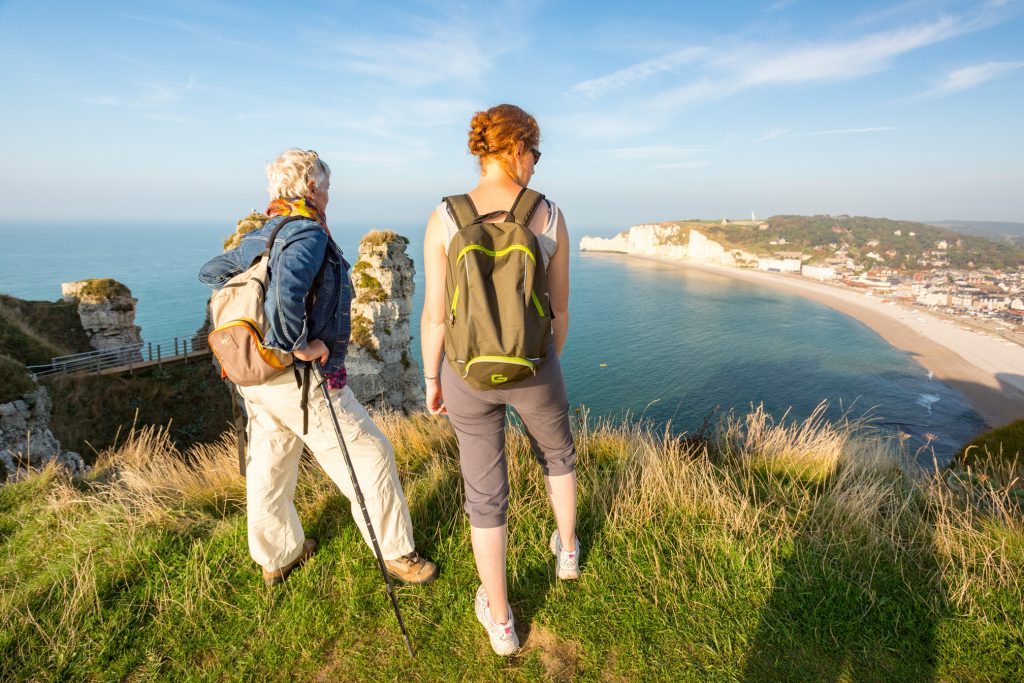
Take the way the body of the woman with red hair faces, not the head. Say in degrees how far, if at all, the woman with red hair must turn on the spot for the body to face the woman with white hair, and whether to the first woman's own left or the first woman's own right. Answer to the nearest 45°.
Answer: approximately 90° to the first woman's own left

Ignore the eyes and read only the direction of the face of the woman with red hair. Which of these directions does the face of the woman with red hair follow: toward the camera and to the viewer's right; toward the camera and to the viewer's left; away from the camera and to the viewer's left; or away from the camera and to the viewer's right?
away from the camera and to the viewer's right

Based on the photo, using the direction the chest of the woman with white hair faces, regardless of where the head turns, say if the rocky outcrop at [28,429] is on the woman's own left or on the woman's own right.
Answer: on the woman's own left

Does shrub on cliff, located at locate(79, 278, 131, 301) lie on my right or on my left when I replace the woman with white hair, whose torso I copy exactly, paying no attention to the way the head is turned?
on my left

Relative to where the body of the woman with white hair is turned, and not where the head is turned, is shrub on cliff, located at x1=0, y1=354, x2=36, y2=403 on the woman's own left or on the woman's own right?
on the woman's own left

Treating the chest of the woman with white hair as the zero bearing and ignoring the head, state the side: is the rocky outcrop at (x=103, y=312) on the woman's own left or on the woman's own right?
on the woman's own left

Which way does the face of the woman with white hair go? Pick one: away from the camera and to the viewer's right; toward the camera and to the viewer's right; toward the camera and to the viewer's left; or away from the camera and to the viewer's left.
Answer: away from the camera and to the viewer's right

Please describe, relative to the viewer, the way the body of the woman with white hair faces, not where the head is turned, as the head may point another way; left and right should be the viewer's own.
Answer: facing away from the viewer and to the right of the viewer

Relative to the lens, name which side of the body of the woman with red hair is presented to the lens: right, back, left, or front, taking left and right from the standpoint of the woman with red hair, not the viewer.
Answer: back
